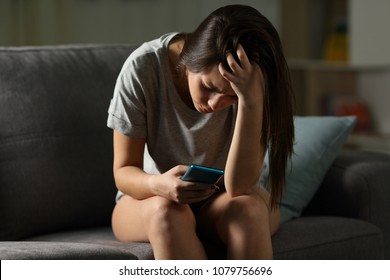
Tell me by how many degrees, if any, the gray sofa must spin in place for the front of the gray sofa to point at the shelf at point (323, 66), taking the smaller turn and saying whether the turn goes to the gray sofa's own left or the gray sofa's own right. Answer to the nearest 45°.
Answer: approximately 135° to the gray sofa's own left

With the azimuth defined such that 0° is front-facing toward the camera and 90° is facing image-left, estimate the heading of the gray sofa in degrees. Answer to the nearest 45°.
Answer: approximately 0°
